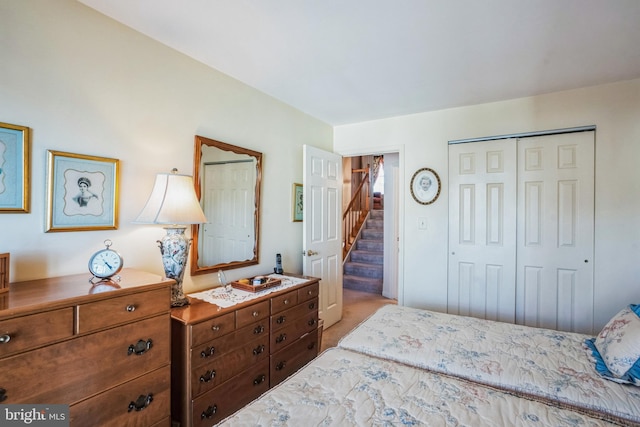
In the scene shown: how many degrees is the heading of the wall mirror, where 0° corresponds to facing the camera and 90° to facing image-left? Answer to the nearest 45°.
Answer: approximately 315°

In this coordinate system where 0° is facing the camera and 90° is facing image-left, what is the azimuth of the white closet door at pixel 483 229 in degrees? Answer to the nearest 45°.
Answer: approximately 0°

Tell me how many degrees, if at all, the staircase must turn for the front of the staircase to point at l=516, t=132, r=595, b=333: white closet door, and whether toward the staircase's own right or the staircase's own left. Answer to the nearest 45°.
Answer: approximately 45° to the staircase's own left

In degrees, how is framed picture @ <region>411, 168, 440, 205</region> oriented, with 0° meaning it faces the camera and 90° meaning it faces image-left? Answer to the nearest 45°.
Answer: approximately 0°

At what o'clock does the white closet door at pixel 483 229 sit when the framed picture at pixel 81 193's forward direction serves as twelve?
The white closet door is roughly at 11 o'clock from the framed picture.

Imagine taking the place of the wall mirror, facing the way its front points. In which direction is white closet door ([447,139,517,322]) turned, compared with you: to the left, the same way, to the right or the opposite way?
to the right

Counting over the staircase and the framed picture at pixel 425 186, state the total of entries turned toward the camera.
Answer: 2

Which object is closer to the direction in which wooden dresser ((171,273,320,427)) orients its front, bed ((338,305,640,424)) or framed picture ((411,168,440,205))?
the bed

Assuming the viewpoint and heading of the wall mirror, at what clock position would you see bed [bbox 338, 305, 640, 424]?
The bed is roughly at 12 o'clock from the wall mirror.
